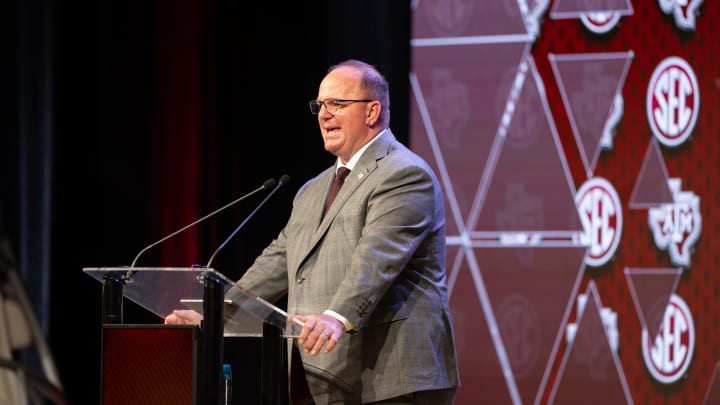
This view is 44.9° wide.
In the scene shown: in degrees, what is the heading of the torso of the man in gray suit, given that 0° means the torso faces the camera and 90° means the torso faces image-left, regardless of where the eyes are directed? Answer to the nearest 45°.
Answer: approximately 45°
